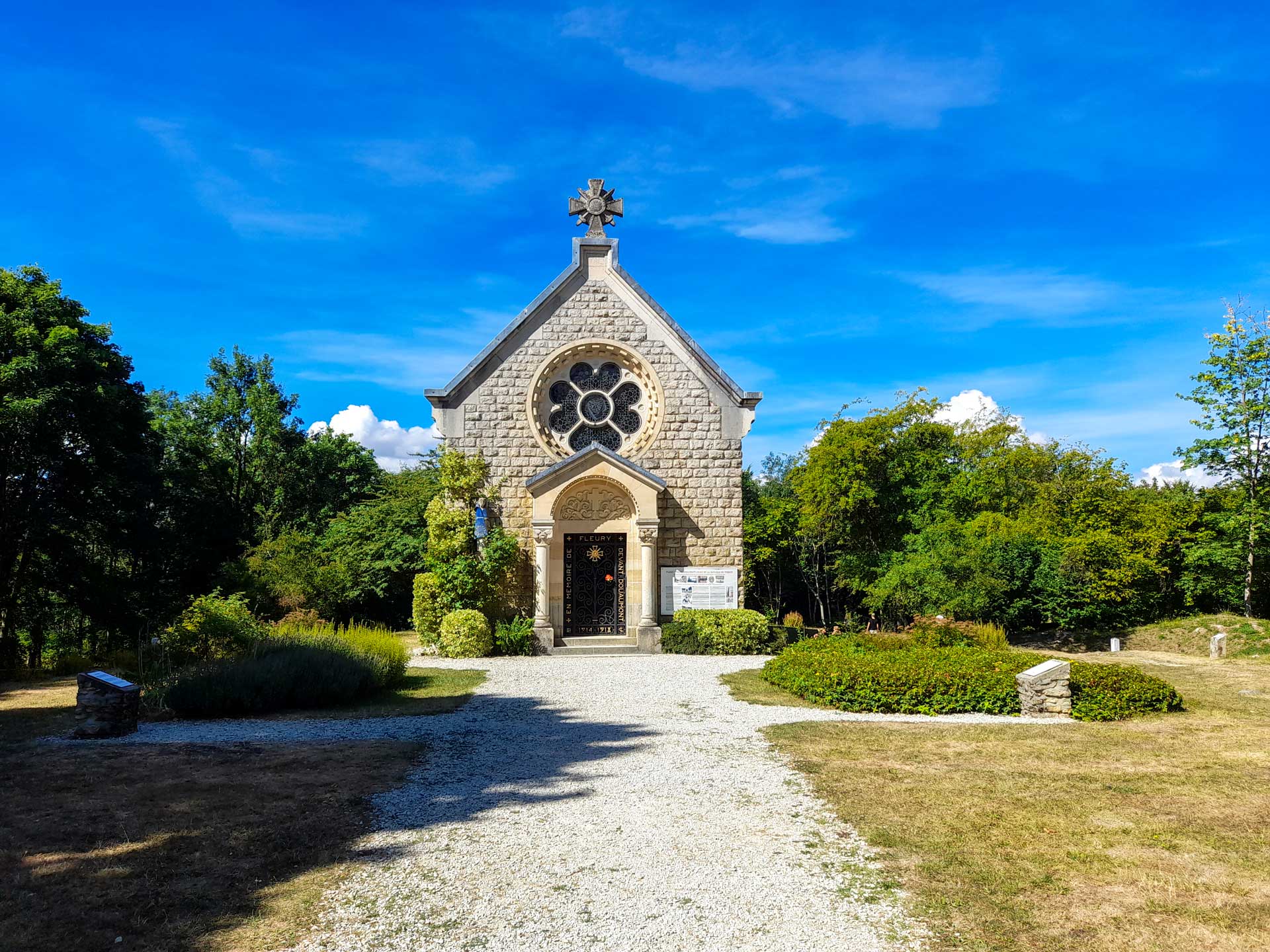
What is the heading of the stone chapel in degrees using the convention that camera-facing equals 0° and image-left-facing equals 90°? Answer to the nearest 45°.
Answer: approximately 0°

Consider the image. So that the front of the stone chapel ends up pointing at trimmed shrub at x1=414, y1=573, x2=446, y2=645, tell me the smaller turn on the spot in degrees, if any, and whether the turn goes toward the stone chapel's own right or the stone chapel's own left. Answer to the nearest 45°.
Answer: approximately 90° to the stone chapel's own right

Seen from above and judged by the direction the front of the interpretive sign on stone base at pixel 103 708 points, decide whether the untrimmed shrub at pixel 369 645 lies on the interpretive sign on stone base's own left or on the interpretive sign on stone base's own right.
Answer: on the interpretive sign on stone base's own left

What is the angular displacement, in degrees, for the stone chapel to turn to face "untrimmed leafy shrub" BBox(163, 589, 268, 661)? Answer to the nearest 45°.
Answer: approximately 45° to its right

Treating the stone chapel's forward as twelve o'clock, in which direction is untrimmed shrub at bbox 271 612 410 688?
The untrimmed shrub is roughly at 1 o'clock from the stone chapel.

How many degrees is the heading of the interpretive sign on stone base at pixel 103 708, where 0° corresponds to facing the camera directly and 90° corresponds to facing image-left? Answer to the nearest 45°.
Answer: approximately 315°
